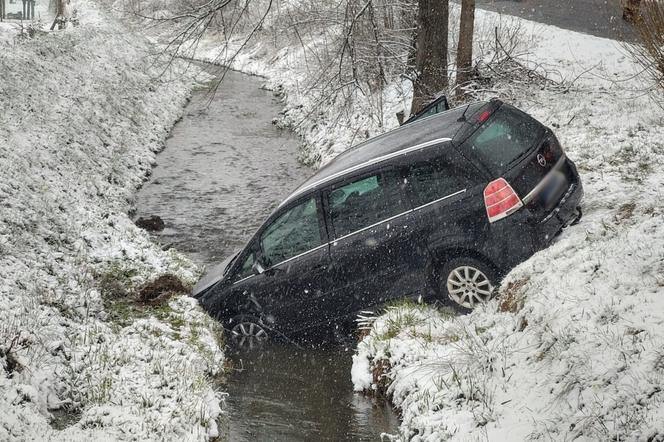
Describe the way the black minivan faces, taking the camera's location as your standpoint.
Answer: facing away from the viewer and to the left of the viewer
